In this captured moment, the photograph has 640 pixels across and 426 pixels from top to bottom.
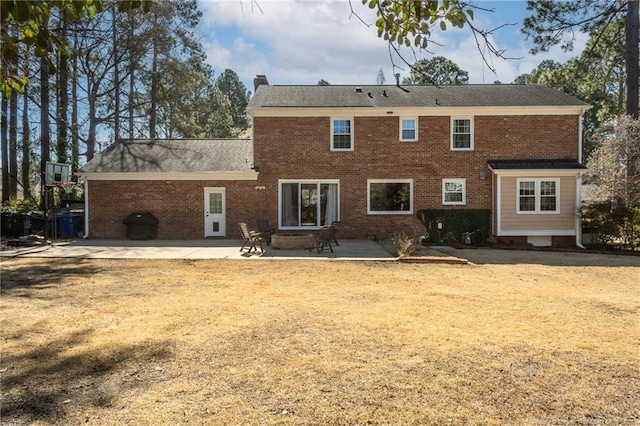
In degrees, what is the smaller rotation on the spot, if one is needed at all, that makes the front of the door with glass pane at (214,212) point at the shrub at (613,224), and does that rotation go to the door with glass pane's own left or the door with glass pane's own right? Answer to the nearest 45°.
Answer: approximately 90° to the door with glass pane's own left

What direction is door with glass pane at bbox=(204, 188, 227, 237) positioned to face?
toward the camera

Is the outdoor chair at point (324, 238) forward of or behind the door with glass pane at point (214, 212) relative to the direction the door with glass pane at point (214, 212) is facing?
forward

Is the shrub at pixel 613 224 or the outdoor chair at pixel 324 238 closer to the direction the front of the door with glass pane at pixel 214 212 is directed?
the outdoor chair

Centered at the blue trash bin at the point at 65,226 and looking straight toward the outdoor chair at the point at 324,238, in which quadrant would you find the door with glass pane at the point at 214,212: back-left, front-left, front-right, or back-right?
front-left

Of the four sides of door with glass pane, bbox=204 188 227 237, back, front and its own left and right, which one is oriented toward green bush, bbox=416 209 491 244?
left

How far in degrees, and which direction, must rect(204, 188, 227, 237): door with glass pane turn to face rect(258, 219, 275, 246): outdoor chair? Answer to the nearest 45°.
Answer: approximately 45° to its left

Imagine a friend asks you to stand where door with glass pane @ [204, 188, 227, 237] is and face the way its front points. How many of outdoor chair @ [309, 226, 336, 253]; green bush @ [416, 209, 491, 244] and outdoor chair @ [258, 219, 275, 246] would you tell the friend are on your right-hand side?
0

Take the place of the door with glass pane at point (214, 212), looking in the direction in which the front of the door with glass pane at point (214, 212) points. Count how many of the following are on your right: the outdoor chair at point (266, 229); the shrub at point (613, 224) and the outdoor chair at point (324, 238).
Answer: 0

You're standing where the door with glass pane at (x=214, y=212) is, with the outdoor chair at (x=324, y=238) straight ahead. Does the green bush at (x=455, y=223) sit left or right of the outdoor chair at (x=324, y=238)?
left

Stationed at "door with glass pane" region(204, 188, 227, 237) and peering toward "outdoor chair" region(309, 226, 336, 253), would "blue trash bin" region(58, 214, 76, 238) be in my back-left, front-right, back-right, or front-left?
back-right

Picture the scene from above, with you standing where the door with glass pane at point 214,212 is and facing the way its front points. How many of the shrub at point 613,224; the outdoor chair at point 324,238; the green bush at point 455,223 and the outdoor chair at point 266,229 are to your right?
0

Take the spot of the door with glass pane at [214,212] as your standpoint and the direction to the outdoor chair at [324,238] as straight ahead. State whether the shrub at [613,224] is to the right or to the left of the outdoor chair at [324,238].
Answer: left

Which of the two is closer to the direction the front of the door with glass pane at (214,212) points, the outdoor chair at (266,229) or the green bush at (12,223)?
the outdoor chair

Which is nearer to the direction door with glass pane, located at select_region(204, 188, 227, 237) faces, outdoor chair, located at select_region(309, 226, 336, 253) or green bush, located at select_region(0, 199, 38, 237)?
the outdoor chair

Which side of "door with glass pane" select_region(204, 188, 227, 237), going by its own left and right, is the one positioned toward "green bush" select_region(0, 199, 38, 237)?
right
